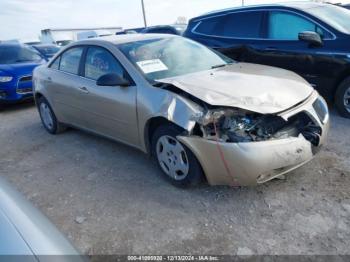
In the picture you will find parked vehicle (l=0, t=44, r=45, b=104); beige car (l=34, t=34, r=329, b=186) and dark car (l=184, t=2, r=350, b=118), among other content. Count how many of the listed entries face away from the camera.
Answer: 0

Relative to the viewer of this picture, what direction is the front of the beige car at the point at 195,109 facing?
facing the viewer and to the right of the viewer

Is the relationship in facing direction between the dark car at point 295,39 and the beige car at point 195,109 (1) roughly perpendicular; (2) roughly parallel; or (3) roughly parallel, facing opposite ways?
roughly parallel

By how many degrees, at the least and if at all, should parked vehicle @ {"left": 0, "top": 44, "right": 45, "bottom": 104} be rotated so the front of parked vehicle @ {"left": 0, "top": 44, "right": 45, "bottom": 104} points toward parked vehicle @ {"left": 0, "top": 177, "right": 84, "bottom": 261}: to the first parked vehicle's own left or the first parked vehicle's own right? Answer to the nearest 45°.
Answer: approximately 45° to the first parked vehicle's own right

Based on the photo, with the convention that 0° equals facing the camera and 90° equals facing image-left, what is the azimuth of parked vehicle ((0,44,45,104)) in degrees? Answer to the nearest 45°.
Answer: approximately 315°

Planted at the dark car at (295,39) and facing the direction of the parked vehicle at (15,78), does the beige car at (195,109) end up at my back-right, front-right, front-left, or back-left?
front-left

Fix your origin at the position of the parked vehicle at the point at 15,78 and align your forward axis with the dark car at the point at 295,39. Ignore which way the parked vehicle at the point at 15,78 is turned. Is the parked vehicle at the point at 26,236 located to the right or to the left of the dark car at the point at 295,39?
right

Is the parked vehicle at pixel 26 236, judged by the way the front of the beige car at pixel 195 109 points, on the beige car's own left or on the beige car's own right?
on the beige car's own right

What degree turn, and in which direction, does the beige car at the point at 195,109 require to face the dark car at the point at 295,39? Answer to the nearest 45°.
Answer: approximately 90° to its left

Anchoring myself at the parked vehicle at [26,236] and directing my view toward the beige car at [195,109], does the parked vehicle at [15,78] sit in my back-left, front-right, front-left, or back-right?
front-left

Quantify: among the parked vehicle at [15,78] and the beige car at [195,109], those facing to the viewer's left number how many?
0
